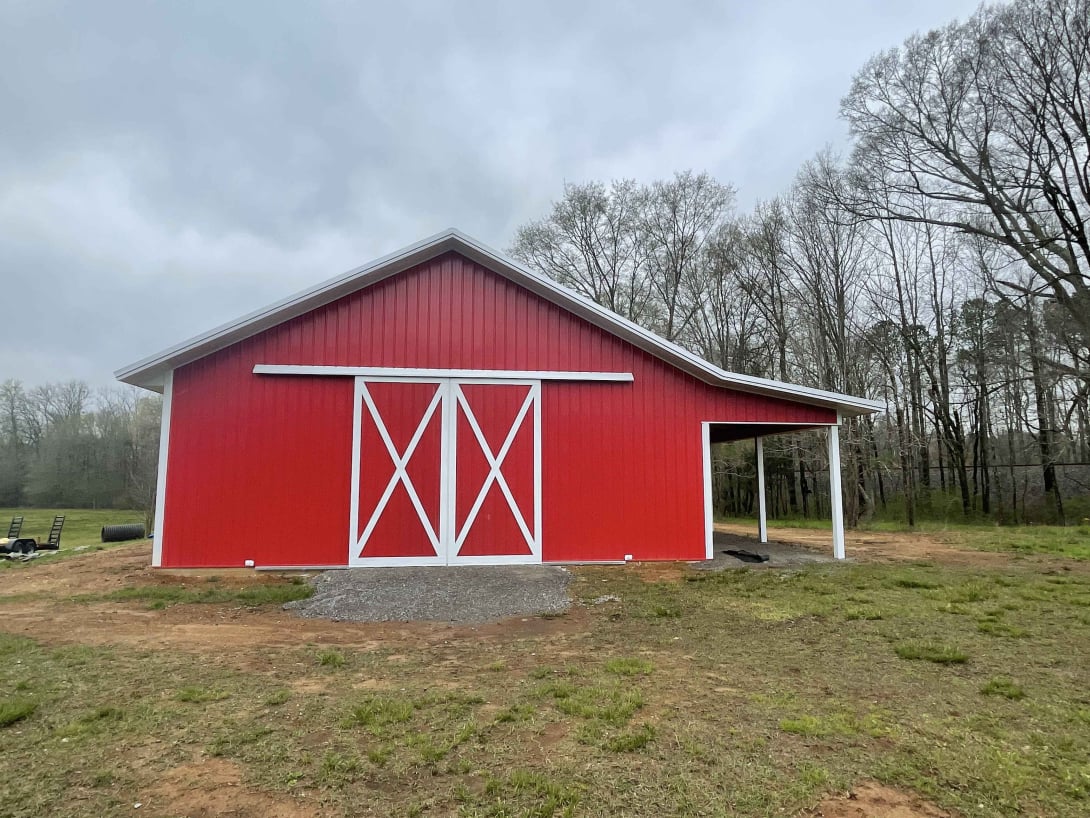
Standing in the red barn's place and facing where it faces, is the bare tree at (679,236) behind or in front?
behind

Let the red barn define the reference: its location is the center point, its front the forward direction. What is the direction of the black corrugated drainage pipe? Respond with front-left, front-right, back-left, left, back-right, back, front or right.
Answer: back-right

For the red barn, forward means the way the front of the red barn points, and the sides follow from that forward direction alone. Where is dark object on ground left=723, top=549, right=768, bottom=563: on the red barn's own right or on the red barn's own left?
on the red barn's own left

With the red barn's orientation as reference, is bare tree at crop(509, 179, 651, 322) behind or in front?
behind

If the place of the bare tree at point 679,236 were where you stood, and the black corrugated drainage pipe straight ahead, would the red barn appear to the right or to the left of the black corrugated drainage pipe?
left

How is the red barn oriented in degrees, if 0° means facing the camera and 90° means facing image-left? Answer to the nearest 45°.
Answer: approximately 0°
